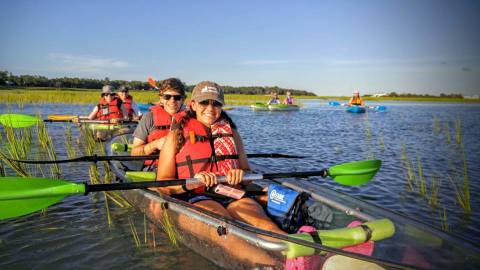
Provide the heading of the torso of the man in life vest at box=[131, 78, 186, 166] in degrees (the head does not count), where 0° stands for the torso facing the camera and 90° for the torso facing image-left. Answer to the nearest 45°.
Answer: approximately 315°

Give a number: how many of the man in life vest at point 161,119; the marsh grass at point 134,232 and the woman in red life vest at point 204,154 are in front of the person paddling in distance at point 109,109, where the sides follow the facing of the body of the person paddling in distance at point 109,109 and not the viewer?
3

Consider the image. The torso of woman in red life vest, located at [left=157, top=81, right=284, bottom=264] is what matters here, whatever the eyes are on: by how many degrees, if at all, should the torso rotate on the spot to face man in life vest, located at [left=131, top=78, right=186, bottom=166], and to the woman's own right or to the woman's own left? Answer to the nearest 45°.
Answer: approximately 135° to the woman's own left

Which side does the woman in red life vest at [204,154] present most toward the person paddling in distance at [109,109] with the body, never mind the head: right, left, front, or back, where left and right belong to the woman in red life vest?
back

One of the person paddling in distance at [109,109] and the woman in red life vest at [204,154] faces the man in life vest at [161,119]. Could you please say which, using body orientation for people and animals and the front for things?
the person paddling in distance

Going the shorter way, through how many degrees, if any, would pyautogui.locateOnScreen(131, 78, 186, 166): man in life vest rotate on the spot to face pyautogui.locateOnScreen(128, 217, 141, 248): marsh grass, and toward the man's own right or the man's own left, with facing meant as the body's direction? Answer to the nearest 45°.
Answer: approximately 45° to the man's own right

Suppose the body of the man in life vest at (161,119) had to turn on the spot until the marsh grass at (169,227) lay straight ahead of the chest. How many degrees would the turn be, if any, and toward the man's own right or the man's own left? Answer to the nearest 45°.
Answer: approximately 45° to the man's own right

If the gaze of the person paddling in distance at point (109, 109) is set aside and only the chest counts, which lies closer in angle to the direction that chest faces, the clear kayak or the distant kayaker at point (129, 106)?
the clear kayak
